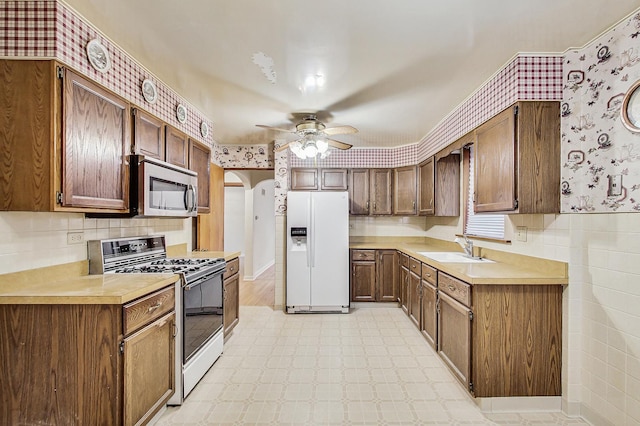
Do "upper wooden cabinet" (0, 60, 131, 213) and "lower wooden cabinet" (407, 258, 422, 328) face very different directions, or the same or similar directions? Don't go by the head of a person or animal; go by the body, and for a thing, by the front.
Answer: very different directions

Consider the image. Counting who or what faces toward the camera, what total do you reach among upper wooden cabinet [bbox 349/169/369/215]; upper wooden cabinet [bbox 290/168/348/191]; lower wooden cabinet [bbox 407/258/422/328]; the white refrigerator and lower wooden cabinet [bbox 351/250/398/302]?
4

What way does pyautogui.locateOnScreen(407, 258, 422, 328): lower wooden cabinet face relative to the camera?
to the viewer's left

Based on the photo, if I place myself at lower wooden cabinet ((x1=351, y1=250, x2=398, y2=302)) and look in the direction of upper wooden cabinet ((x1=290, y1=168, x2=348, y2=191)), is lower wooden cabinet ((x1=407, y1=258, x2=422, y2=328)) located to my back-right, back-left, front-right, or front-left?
back-left

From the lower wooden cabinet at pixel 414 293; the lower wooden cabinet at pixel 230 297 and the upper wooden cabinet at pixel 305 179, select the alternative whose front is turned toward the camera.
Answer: the upper wooden cabinet

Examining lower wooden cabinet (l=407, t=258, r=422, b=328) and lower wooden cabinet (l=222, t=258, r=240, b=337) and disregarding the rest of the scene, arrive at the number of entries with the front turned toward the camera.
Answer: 0

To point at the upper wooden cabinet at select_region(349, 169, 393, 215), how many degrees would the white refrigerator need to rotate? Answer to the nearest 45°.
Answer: approximately 135° to its left

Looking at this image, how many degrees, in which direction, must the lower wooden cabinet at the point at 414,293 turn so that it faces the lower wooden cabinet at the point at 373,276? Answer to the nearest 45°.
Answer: approximately 45° to its right

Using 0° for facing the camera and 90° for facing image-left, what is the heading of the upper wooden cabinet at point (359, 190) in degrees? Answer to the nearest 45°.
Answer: approximately 0°

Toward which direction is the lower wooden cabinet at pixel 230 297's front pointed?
to the viewer's right

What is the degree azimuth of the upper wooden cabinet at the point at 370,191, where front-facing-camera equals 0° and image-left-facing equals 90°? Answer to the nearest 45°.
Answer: approximately 0°

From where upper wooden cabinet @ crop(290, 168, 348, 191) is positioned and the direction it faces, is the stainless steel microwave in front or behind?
in front

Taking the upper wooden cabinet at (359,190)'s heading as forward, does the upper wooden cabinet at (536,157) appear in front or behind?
in front
